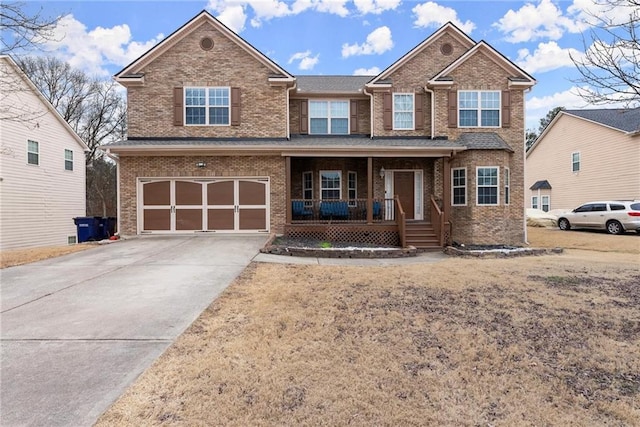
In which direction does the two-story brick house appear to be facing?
toward the camera

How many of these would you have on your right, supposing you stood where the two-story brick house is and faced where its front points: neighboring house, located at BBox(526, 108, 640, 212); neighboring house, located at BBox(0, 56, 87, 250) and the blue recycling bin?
2

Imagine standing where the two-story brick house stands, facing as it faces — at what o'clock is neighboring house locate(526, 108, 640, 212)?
The neighboring house is roughly at 8 o'clock from the two-story brick house.

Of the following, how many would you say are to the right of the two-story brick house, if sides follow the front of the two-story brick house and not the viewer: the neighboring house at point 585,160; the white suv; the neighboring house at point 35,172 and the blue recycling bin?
2

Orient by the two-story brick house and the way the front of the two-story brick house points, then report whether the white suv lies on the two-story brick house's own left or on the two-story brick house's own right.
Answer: on the two-story brick house's own left

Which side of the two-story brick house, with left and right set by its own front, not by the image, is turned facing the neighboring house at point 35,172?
right

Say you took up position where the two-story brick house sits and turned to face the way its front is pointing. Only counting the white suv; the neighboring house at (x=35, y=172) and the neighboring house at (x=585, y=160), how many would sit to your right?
1

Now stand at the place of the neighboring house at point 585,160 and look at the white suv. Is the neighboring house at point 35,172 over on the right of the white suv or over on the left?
right
